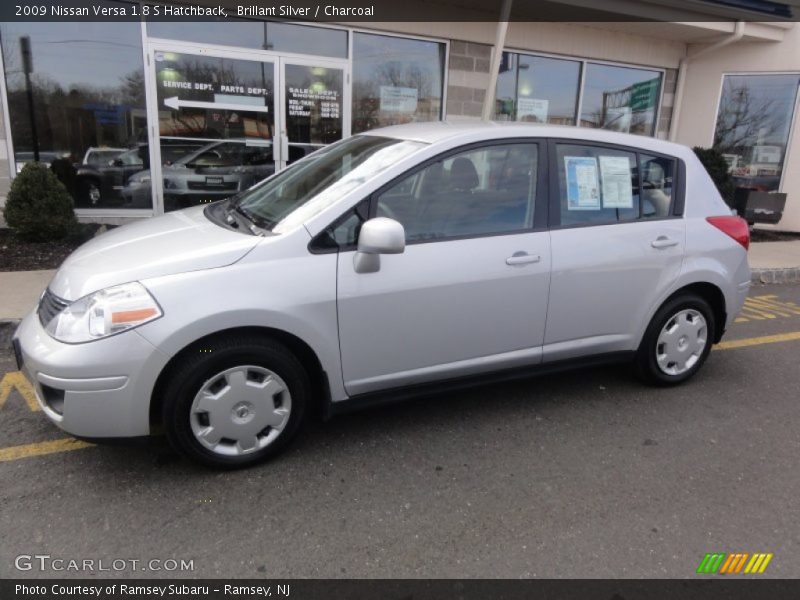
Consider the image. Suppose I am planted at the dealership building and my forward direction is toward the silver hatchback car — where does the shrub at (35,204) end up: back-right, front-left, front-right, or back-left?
front-right

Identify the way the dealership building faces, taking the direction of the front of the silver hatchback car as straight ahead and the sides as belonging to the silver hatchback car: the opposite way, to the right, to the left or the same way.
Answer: to the left

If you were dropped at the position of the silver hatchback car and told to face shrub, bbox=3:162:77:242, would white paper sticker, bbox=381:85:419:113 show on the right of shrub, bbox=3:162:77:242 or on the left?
right

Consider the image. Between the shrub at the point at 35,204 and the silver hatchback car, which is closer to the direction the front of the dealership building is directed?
the silver hatchback car

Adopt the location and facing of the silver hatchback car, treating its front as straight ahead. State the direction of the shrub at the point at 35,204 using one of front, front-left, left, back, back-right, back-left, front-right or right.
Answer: right

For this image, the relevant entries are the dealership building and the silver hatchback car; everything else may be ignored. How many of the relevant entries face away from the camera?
0

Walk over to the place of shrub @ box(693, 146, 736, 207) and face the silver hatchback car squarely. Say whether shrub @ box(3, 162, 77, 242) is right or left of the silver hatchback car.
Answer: right

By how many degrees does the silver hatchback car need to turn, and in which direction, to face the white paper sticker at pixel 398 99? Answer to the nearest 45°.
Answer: approximately 135° to its right

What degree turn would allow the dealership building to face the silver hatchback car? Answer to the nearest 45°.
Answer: approximately 45° to its right

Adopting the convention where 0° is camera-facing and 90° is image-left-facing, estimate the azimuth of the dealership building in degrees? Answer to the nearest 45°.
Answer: approximately 315°

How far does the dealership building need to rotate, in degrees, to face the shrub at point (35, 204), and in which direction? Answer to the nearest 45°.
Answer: approximately 90° to its right

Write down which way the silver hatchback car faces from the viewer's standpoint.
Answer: facing the viewer and to the left of the viewer

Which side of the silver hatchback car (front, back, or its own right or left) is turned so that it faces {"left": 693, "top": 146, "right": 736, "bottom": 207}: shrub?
back
